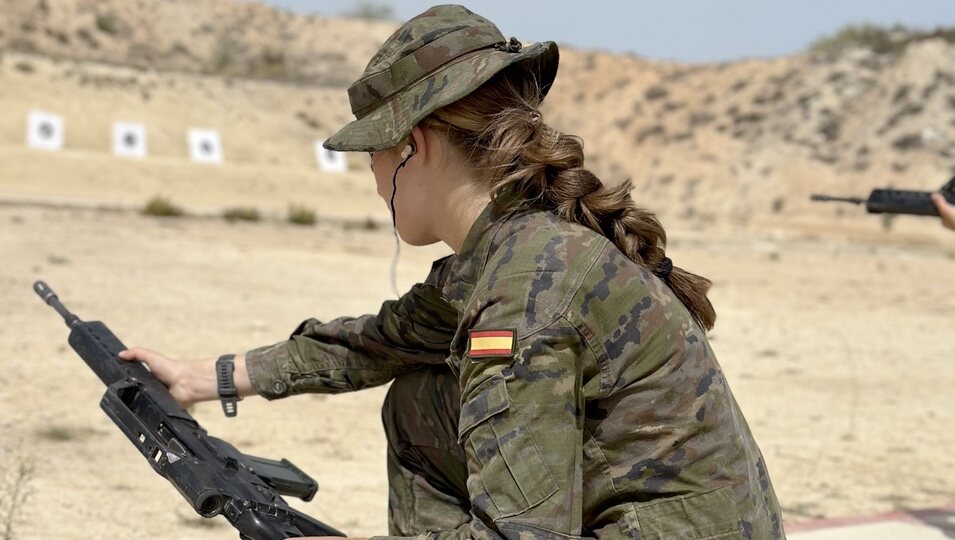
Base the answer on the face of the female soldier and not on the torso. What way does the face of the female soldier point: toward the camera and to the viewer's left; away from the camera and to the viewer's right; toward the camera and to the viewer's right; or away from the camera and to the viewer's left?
away from the camera and to the viewer's left

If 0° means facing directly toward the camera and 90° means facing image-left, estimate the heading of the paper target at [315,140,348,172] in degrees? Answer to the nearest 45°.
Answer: approximately 0°

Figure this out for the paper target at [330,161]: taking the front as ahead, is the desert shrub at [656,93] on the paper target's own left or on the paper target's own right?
on the paper target's own left

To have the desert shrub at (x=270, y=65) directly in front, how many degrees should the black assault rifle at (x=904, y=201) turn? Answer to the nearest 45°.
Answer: approximately 45° to its right

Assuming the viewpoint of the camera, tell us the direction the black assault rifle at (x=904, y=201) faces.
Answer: facing to the left of the viewer

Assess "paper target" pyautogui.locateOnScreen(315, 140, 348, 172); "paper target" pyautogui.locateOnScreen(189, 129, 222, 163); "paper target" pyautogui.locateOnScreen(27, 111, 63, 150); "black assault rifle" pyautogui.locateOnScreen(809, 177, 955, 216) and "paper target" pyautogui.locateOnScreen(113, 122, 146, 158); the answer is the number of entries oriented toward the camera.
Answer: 4

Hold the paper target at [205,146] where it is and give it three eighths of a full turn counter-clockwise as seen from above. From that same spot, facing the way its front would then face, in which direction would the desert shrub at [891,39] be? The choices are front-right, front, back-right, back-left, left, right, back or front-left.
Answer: front-right
